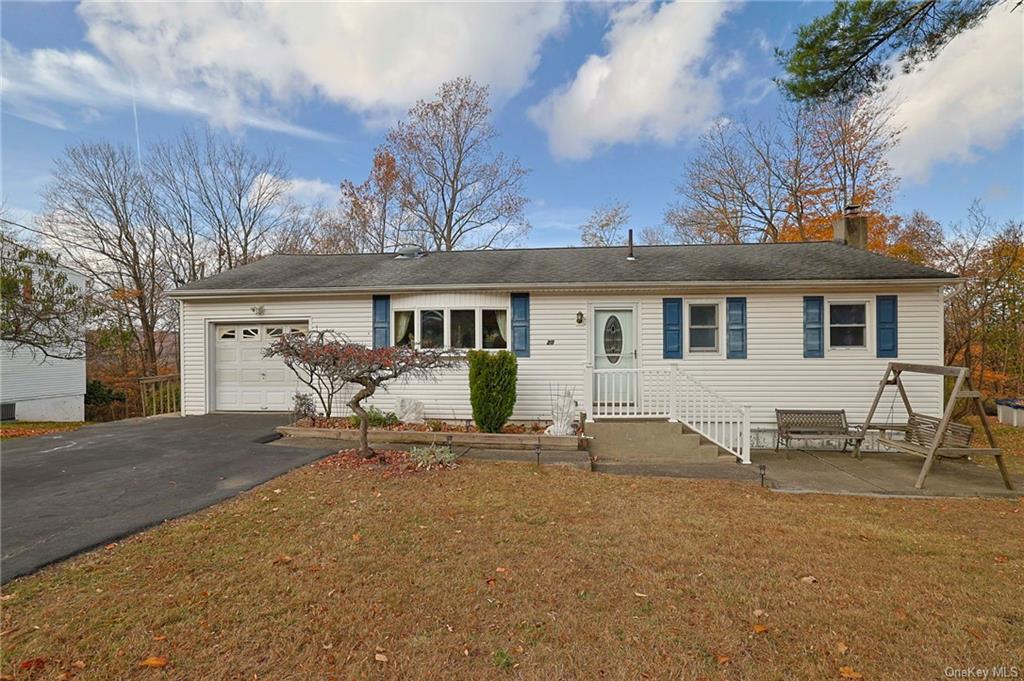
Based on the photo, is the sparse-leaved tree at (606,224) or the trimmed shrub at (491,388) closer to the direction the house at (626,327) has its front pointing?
the trimmed shrub

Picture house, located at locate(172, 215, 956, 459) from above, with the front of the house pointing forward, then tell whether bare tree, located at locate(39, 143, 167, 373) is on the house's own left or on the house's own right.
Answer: on the house's own right

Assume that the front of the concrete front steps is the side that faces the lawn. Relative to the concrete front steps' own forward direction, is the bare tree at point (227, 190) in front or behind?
behind

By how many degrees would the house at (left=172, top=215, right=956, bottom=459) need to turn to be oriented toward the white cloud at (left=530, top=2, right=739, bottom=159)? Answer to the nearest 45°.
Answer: approximately 180°

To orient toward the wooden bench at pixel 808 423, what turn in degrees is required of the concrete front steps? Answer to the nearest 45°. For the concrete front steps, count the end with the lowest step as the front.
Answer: approximately 45° to its left

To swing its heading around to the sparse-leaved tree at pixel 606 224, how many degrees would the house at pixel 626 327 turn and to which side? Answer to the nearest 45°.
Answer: approximately 180°

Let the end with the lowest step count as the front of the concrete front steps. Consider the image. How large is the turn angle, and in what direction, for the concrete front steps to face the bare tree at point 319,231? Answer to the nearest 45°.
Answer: approximately 135° to its left

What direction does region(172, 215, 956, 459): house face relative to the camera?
toward the camera

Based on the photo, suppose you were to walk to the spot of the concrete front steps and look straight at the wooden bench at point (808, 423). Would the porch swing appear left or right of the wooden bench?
right
